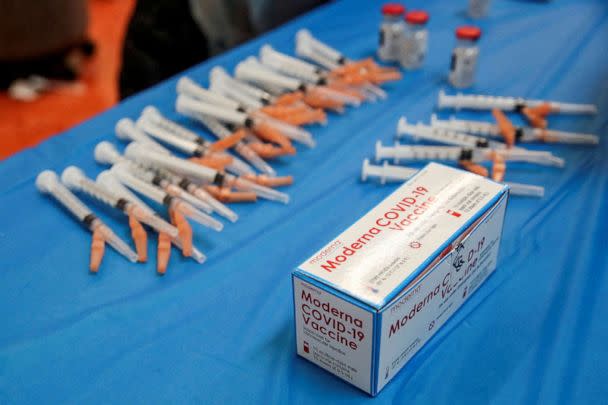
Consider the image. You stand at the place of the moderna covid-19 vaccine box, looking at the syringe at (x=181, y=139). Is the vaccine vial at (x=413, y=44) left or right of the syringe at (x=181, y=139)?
right

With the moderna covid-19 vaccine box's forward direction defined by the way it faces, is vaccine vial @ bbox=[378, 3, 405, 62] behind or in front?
behind

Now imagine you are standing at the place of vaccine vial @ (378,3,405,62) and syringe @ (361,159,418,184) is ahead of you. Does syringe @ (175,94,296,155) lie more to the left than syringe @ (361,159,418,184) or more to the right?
right
